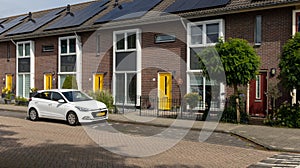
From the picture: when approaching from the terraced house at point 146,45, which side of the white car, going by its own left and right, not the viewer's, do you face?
left

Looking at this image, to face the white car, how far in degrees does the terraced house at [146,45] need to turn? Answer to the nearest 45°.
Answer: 0° — it already faces it

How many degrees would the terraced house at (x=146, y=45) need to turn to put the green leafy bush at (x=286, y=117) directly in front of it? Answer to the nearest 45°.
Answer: approximately 90° to its left

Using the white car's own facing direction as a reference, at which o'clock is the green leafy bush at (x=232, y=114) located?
The green leafy bush is roughly at 11 o'clock from the white car.

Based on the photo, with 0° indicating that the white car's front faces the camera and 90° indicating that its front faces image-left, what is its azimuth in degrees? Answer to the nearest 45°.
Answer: approximately 315°

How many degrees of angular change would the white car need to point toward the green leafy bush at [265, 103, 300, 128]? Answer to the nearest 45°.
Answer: approximately 45° to its left

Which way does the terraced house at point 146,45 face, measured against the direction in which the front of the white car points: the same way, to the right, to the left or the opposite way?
to the right

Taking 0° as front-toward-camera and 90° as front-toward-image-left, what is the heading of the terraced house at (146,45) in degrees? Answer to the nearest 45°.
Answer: approximately 45°

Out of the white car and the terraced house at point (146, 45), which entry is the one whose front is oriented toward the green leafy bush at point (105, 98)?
the terraced house

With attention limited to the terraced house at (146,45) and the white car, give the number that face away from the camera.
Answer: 0
